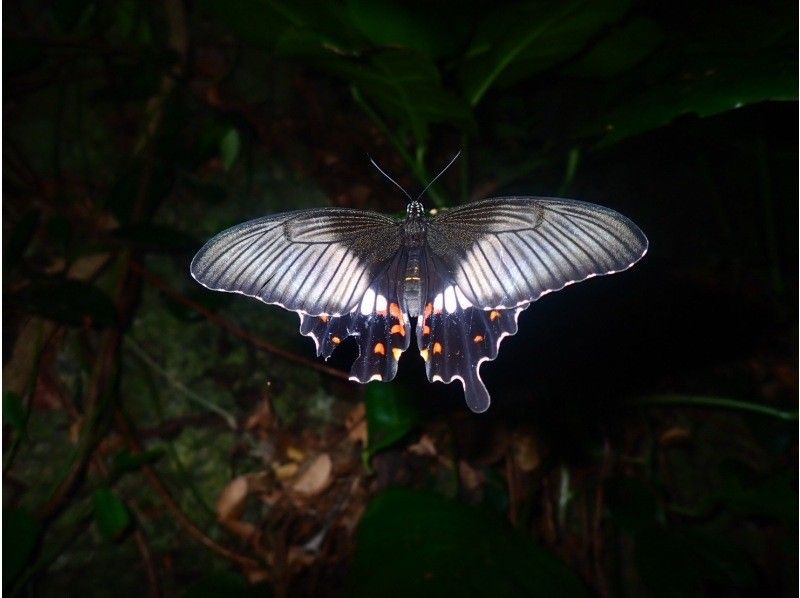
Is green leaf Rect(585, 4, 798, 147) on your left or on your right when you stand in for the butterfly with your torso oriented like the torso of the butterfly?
on your right

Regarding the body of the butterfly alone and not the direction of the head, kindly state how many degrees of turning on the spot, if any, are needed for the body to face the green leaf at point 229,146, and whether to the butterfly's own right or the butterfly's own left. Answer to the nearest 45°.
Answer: approximately 45° to the butterfly's own left

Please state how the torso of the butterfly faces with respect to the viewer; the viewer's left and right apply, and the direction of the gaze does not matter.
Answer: facing away from the viewer

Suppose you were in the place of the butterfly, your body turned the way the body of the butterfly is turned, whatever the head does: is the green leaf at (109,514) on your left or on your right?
on your left

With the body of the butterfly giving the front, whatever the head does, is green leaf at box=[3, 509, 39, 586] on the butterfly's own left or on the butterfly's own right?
on the butterfly's own left
